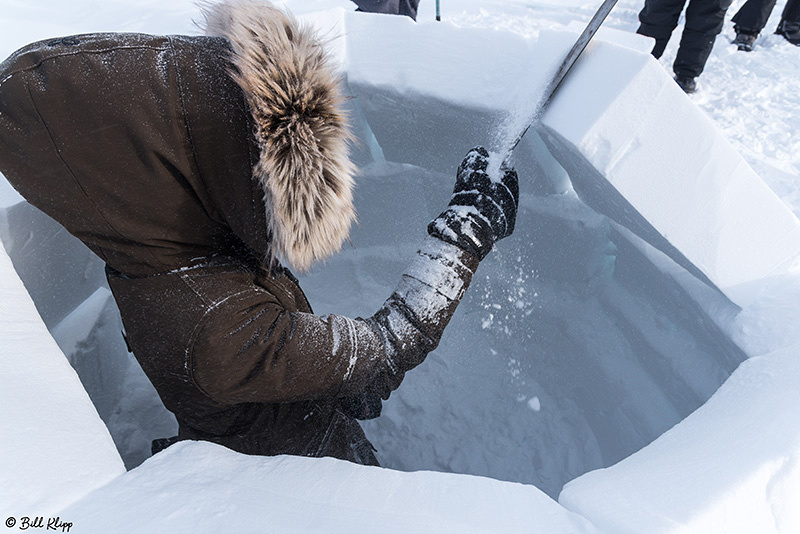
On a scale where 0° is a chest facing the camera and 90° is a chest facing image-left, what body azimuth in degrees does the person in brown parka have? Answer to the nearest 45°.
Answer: approximately 270°

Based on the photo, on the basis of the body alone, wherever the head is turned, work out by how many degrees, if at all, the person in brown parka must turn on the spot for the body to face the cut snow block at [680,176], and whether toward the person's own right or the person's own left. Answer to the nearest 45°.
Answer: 0° — they already face it

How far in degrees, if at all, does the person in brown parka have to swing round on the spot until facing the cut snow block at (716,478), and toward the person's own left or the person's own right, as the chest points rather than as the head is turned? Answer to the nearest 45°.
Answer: approximately 45° to the person's own right
